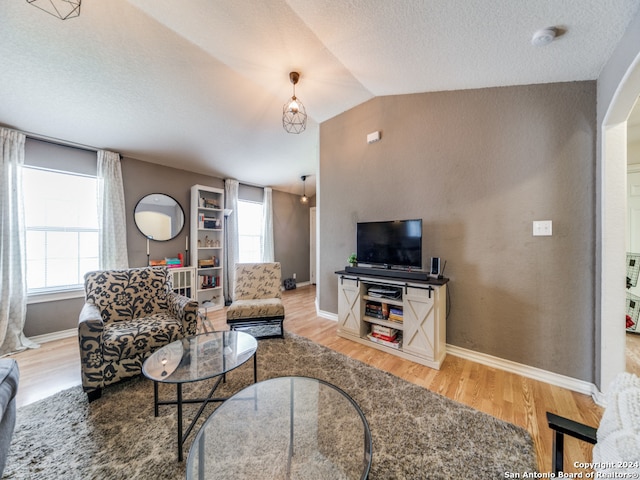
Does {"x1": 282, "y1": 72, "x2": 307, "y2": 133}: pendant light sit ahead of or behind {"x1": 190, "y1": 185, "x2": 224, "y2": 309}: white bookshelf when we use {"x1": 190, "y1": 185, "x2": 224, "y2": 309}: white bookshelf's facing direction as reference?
ahead

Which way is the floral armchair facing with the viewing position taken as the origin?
facing the viewer and to the right of the viewer

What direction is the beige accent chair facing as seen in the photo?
toward the camera

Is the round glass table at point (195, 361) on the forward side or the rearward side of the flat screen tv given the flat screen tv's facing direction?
on the forward side

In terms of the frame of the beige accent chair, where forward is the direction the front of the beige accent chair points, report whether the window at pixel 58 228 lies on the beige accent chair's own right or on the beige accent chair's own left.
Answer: on the beige accent chair's own right

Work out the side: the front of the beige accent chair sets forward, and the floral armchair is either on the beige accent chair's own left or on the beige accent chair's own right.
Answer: on the beige accent chair's own right

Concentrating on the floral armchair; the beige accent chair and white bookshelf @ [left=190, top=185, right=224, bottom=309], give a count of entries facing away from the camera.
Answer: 0

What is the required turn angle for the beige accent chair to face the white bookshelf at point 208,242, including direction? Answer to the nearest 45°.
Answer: approximately 135° to its right

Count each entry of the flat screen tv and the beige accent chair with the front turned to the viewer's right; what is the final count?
0

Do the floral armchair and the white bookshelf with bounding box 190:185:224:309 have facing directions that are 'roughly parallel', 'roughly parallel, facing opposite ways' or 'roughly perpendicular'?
roughly parallel

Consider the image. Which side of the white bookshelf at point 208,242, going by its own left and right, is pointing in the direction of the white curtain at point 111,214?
right

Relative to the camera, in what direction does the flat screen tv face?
facing the viewer and to the left of the viewer

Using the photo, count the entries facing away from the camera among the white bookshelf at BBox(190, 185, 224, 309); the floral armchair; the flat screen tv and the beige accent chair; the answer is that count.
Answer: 0
